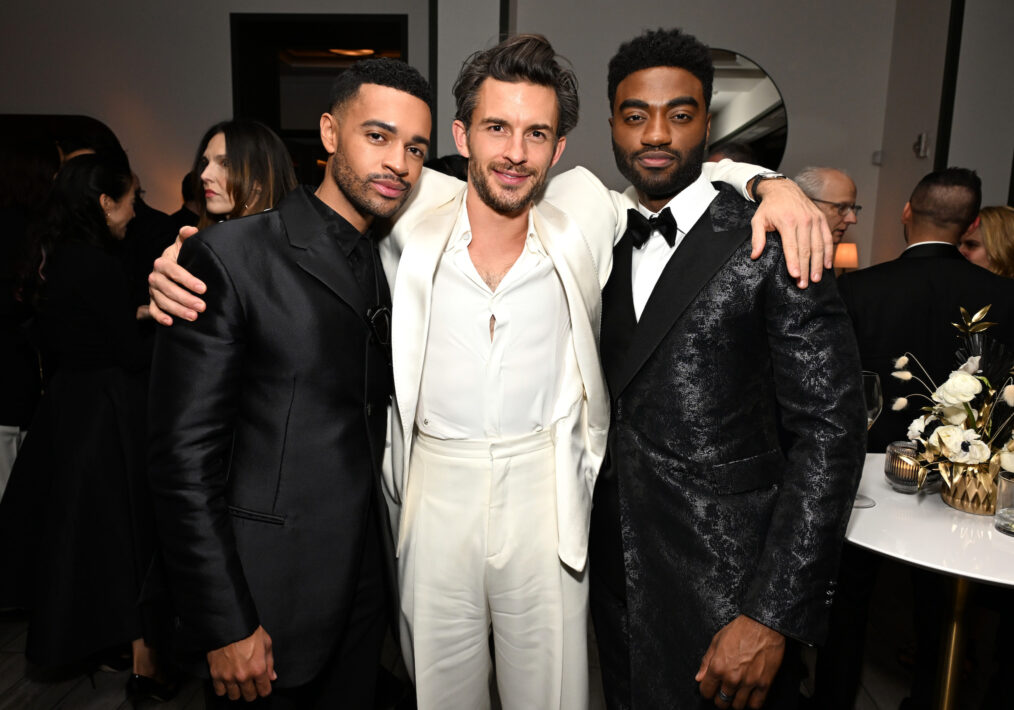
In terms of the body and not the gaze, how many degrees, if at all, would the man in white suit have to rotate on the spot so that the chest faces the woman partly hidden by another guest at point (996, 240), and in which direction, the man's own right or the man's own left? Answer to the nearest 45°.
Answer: approximately 135° to the man's own left

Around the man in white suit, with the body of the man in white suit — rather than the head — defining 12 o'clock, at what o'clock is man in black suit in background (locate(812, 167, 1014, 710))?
The man in black suit in background is roughly at 8 o'clock from the man in white suit.

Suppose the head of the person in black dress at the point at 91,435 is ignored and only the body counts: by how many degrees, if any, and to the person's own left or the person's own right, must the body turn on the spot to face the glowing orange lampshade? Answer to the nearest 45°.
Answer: approximately 45° to the person's own right

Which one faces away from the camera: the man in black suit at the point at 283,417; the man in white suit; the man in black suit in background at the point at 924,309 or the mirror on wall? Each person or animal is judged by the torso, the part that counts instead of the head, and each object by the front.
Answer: the man in black suit in background

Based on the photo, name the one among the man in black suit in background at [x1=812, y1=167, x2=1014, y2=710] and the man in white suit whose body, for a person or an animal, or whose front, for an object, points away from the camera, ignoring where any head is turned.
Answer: the man in black suit in background

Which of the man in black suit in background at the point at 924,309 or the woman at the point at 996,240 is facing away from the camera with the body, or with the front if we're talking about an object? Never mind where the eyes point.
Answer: the man in black suit in background

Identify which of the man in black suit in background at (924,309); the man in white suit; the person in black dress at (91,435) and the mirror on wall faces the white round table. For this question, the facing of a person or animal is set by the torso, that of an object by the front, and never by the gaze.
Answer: the mirror on wall

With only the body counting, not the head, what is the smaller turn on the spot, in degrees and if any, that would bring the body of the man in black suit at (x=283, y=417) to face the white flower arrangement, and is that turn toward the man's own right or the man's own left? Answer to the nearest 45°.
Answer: approximately 45° to the man's own left

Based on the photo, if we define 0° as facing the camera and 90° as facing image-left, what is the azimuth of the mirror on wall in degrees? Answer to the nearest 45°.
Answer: approximately 0°
